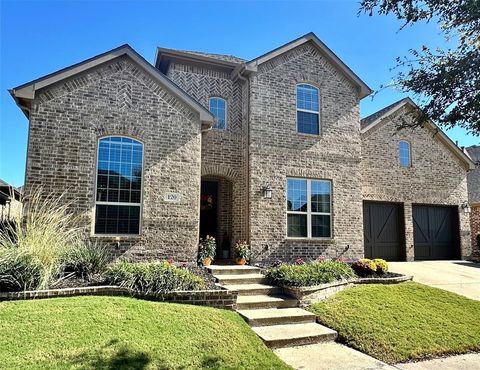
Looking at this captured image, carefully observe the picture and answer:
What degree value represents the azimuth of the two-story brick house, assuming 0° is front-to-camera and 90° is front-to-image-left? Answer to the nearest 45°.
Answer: approximately 0°

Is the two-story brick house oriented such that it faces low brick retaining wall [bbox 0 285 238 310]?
yes

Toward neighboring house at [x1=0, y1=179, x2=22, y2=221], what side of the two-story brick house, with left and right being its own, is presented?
right

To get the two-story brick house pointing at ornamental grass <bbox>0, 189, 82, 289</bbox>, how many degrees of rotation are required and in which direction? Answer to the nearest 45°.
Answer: approximately 45° to its right

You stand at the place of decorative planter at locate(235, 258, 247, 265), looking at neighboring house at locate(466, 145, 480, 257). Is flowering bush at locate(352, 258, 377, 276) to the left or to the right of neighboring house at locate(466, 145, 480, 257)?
right

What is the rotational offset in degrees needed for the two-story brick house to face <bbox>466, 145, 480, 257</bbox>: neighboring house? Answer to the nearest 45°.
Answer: approximately 135° to its left

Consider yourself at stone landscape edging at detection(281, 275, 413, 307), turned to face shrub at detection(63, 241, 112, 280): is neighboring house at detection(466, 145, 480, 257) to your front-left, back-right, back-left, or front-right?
back-right

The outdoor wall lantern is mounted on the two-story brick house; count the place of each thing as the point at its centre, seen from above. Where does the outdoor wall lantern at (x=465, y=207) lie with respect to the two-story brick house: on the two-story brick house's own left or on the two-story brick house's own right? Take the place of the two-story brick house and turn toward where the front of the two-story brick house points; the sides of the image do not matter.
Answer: on the two-story brick house's own left

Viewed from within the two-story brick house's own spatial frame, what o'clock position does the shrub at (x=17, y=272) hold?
The shrub is roughly at 1 o'clock from the two-story brick house.

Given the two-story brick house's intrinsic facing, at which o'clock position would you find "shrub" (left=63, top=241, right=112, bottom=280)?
The shrub is roughly at 1 o'clock from the two-story brick house.
